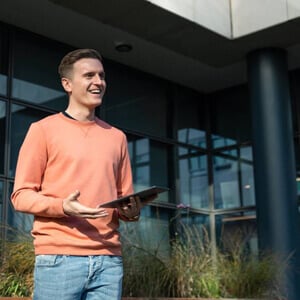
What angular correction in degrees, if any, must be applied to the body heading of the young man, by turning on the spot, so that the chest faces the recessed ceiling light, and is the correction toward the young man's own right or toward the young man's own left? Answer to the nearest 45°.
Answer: approximately 135° to the young man's own left

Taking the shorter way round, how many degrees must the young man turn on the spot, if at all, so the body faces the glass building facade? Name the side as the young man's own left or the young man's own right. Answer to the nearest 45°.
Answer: approximately 135° to the young man's own left

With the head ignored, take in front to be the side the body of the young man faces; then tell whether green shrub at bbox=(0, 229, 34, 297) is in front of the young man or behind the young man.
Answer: behind

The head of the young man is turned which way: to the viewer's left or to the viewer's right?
to the viewer's right

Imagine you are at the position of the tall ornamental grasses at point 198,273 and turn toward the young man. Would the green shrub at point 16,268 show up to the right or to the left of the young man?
right

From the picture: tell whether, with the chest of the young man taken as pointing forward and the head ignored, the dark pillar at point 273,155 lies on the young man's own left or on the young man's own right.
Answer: on the young man's own left

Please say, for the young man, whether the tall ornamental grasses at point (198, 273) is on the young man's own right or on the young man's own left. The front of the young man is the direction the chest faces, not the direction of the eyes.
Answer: on the young man's own left

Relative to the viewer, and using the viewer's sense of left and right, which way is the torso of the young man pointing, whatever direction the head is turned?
facing the viewer and to the right of the viewer
